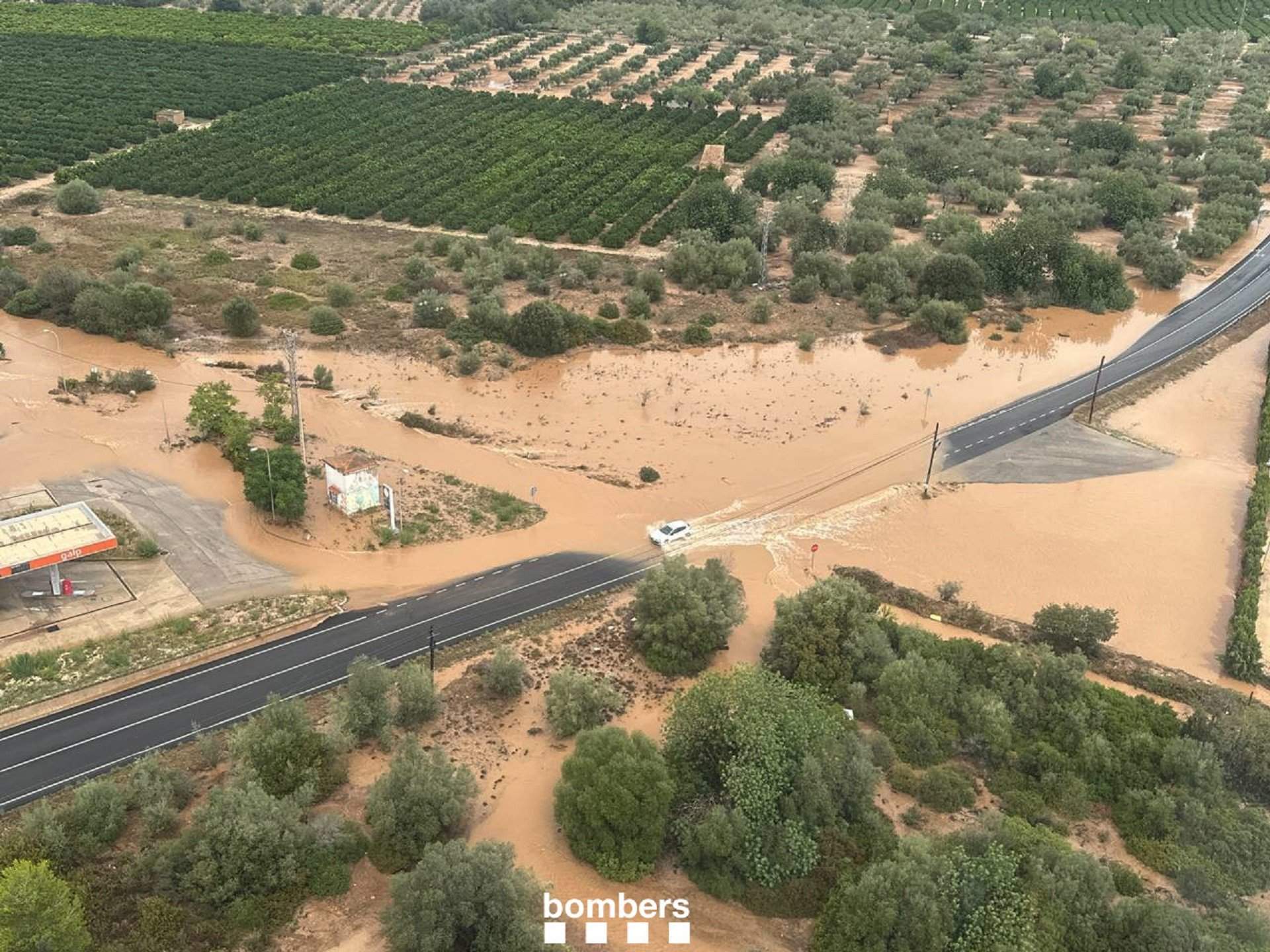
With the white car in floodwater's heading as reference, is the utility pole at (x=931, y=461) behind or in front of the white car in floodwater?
behind

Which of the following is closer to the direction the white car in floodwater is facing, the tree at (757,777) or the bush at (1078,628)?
the tree

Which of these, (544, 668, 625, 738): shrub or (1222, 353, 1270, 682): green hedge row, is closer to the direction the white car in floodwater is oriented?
the shrub

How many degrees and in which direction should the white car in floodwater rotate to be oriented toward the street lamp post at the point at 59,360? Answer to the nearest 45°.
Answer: approximately 90° to its right

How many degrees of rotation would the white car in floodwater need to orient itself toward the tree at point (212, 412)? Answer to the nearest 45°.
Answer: approximately 45° to its right

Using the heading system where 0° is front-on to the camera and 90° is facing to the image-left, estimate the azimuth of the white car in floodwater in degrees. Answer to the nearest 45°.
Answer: approximately 45°

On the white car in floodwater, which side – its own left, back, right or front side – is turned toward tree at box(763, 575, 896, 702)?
left

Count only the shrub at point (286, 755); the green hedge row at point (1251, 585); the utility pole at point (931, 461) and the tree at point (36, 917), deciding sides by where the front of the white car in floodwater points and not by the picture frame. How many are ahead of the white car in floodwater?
2

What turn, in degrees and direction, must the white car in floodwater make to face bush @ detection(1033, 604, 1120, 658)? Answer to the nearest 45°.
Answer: approximately 90° to its left

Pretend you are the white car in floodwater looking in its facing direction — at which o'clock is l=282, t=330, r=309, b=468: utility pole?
The utility pole is roughly at 2 o'clock from the white car in floodwater.

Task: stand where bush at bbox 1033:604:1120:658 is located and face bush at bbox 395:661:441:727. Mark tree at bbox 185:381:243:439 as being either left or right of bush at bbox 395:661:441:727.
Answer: right

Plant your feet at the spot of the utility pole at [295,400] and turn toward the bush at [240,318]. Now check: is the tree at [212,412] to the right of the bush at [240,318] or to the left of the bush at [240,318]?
left

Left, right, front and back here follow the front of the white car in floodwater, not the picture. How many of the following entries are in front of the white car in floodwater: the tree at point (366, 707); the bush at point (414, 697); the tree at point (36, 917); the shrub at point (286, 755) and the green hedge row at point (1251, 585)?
4

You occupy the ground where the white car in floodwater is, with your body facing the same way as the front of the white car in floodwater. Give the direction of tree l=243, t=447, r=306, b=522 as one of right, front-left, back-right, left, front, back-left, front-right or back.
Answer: front-right
